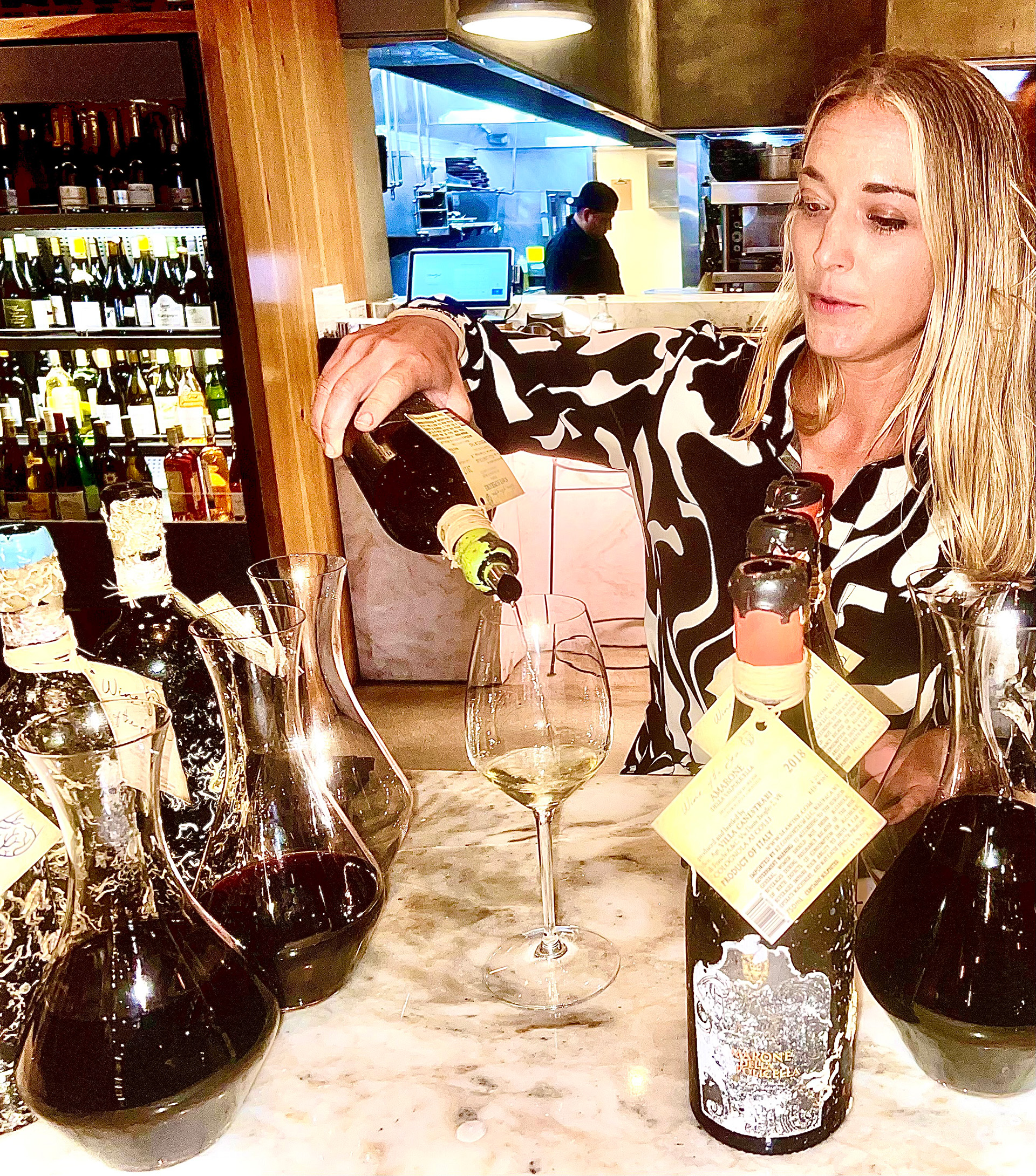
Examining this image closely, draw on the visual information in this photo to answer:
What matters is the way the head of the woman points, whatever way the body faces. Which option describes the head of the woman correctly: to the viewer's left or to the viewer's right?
to the viewer's left

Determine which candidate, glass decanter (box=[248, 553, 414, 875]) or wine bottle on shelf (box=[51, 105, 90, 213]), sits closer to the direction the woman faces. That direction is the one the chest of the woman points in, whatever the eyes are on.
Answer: the glass decanter

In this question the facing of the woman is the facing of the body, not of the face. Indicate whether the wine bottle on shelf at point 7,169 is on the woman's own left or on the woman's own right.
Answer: on the woman's own right

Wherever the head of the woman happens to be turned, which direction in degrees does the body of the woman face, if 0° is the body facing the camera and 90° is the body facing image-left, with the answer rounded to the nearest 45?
approximately 45°

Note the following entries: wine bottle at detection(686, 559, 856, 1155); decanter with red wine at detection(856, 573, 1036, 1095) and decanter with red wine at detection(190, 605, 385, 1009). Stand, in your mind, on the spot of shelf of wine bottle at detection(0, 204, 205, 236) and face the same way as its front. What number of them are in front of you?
3

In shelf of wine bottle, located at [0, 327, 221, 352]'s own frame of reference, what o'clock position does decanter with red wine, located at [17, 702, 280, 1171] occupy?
The decanter with red wine is roughly at 12 o'clock from the shelf of wine bottle.

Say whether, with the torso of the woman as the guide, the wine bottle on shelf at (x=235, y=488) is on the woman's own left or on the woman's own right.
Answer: on the woman's own right

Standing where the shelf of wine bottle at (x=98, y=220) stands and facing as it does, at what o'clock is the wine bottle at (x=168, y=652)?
The wine bottle is roughly at 12 o'clock from the shelf of wine bottle.

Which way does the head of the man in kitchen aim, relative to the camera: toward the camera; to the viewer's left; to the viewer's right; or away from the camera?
to the viewer's right

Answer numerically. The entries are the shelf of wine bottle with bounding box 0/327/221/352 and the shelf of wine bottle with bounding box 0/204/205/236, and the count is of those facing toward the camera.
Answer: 2
